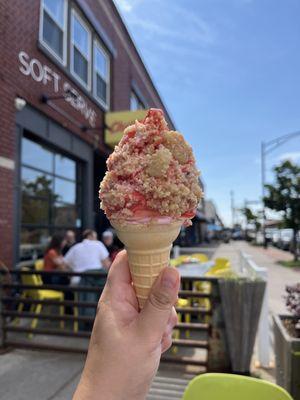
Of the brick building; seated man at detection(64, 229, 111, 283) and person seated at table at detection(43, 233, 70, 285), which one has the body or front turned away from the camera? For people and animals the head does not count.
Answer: the seated man

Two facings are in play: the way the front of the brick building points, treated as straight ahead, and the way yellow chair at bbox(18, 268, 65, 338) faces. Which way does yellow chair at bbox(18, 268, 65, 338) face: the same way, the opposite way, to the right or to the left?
to the left

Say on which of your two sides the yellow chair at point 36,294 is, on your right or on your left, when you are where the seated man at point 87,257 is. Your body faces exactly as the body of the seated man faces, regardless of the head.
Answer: on your left

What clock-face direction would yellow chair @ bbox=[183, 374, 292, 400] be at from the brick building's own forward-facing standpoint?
The yellow chair is roughly at 1 o'clock from the brick building.

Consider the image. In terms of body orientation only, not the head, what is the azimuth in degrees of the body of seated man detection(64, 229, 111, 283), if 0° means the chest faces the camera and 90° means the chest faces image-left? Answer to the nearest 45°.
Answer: approximately 180°

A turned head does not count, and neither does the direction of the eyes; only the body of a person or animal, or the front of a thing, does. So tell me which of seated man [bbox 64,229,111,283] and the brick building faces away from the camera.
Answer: the seated man

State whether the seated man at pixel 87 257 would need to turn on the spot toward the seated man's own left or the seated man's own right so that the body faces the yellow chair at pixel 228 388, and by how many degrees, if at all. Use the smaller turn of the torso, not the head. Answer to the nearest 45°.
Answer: approximately 180°
